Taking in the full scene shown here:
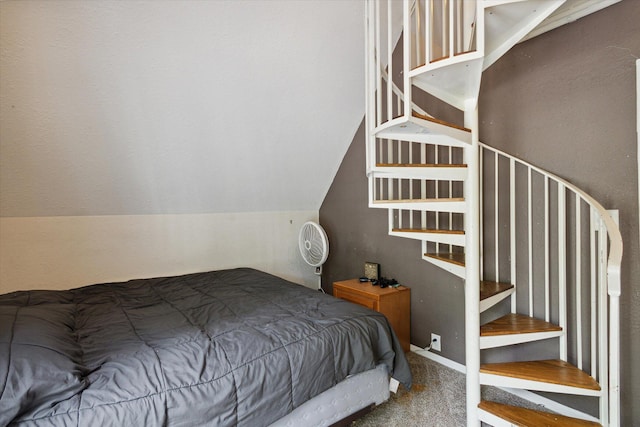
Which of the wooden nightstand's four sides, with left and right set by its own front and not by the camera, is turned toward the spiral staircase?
left

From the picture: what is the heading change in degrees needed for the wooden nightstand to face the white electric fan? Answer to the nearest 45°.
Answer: approximately 90° to its right

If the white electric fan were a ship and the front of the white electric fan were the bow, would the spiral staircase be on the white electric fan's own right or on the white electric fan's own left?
on the white electric fan's own left

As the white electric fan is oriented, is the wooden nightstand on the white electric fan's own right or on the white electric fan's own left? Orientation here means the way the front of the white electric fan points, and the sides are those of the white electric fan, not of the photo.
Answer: on the white electric fan's own left

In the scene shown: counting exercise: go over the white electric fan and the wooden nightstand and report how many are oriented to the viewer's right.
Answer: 0

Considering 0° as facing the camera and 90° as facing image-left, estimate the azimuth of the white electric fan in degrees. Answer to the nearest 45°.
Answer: approximately 45°

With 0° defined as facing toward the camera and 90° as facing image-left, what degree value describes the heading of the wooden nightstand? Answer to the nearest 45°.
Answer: approximately 45°

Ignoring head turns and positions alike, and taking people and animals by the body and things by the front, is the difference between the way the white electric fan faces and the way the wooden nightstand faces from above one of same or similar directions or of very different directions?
same or similar directions
